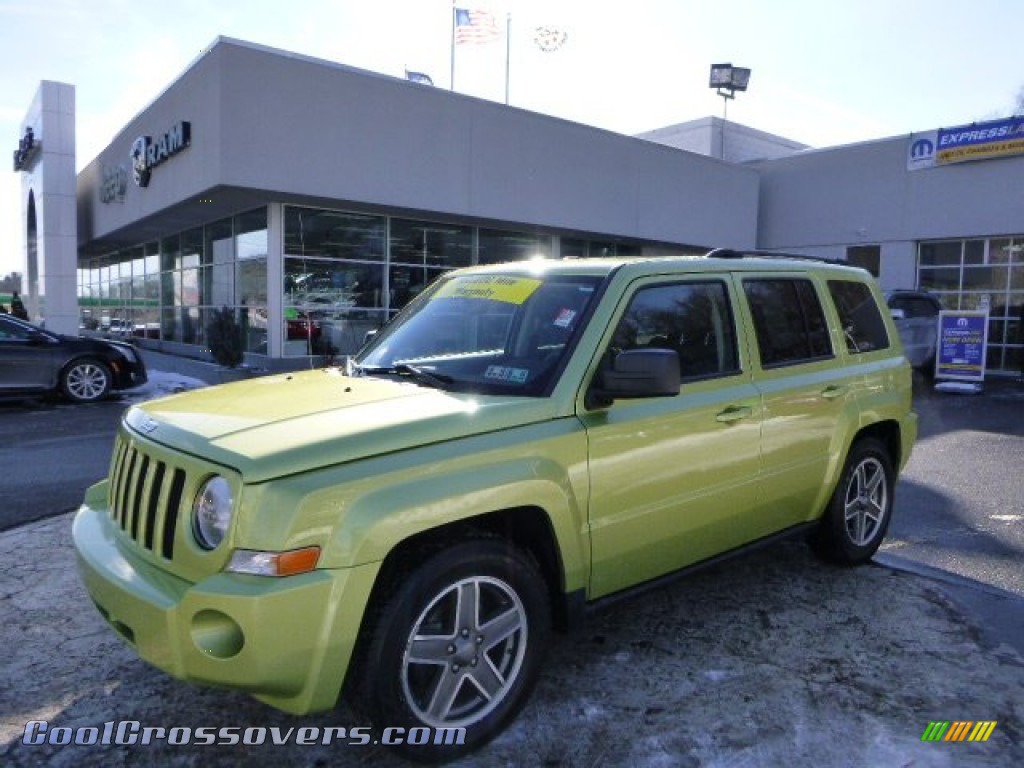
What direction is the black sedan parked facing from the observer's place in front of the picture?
facing to the right of the viewer

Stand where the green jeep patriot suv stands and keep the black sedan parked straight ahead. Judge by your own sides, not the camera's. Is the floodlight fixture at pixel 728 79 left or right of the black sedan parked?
right

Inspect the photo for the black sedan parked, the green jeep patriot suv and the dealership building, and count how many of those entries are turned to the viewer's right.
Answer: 1

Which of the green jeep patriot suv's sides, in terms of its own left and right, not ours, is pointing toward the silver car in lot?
back

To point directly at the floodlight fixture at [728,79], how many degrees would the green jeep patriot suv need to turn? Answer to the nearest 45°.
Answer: approximately 135° to its right
